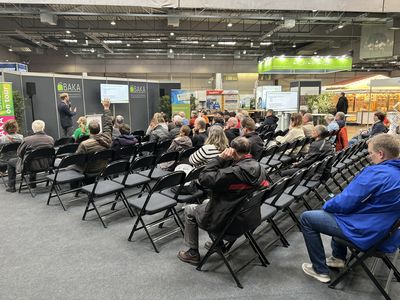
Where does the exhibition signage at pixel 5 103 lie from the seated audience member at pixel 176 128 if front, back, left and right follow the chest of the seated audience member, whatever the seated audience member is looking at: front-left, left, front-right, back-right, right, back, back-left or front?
front-left

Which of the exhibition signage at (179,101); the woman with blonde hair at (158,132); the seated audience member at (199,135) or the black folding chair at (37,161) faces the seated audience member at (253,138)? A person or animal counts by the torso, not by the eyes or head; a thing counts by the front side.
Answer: the exhibition signage

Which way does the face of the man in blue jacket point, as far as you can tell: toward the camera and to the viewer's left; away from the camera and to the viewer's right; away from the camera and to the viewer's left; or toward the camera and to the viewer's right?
away from the camera and to the viewer's left

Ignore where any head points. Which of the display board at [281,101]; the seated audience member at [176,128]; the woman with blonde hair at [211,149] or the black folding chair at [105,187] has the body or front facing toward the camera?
the display board

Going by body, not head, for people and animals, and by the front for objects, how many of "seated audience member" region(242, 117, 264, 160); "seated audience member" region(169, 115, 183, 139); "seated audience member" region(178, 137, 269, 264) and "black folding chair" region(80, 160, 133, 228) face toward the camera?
0

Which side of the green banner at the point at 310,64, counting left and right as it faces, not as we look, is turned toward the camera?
front

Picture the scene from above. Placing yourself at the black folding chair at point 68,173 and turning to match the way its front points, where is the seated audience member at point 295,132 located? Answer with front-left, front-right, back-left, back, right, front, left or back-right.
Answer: back-right

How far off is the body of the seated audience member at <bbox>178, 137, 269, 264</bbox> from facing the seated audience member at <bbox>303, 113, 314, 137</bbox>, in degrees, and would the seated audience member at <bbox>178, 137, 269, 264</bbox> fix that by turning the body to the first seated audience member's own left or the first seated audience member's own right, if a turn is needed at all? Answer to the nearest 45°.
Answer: approximately 90° to the first seated audience member's own right

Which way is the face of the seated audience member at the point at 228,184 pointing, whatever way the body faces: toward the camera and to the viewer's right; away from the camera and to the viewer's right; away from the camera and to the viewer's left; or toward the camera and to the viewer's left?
away from the camera and to the viewer's left

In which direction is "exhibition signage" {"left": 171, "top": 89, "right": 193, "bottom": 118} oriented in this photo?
toward the camera

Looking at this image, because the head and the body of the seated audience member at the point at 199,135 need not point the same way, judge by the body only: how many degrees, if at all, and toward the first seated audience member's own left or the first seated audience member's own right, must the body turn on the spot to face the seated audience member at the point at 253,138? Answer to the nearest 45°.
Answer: approximately 135° to the first seated audience member's own right

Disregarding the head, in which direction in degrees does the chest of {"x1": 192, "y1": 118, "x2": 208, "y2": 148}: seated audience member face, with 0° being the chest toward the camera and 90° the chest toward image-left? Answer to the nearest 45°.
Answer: approximately 135°

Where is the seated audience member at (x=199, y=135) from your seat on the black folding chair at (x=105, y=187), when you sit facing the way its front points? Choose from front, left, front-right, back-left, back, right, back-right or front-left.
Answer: right

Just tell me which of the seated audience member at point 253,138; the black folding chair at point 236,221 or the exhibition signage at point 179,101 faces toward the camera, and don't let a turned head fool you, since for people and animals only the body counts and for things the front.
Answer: the exhibition signage

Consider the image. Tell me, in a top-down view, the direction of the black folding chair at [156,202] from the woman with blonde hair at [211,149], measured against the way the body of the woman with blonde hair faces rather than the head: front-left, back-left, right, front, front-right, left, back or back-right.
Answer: left

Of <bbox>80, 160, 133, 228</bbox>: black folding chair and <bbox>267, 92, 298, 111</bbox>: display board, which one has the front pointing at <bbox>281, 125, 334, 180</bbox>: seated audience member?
the display board

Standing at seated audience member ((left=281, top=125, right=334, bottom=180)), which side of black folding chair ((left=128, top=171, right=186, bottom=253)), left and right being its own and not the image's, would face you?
right

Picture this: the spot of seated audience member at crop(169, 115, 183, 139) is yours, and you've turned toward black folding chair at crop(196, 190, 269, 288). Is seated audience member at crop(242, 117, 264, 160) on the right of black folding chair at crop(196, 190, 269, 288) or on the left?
left
